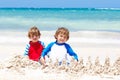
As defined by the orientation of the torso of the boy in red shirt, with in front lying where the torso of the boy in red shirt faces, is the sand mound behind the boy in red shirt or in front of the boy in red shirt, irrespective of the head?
in front

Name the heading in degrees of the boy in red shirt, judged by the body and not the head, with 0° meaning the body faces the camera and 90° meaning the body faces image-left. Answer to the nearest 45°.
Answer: approximately 0°
